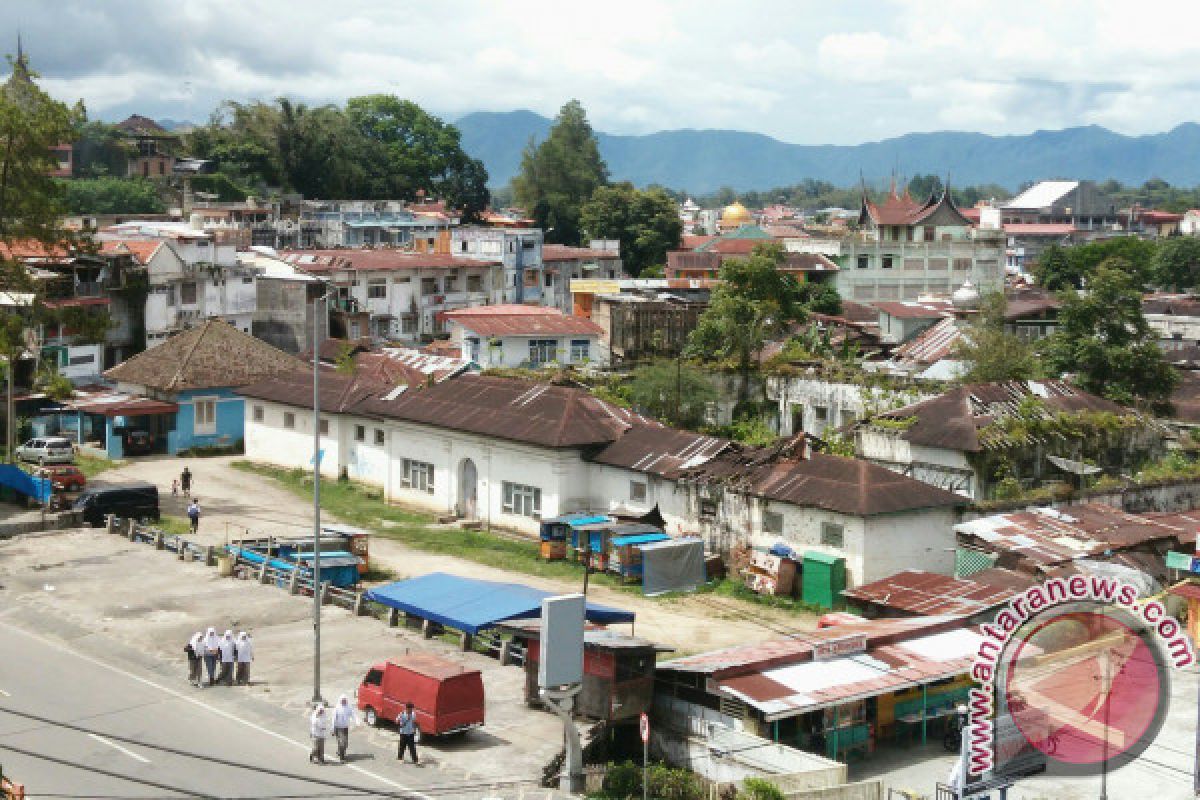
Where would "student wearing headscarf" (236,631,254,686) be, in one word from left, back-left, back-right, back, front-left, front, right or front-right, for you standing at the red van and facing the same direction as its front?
front

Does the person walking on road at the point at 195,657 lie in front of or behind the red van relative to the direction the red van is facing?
in front

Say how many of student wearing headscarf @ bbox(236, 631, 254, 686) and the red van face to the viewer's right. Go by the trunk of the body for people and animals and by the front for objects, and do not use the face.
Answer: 0

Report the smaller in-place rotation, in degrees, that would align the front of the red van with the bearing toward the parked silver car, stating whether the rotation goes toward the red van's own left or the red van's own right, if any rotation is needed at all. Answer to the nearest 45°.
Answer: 0° — it already faces it

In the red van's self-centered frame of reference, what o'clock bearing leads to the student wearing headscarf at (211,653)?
The student wearing headscarf is roughly at 12 o'clock from the red van.

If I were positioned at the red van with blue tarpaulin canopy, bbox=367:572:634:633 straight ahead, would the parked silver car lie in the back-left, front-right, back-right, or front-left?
front-left

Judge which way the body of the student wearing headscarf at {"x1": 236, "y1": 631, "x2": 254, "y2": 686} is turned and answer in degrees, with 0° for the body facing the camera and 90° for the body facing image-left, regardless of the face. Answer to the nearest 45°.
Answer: approximately 45°

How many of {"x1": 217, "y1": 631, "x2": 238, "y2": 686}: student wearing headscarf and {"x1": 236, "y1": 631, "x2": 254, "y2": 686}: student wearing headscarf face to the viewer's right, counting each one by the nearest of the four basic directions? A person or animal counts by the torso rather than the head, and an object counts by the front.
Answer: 0

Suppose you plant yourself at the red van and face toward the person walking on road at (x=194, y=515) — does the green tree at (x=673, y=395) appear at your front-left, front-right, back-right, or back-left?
front-right

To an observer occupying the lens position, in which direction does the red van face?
facing away from the viewer and to the left of the viewer
